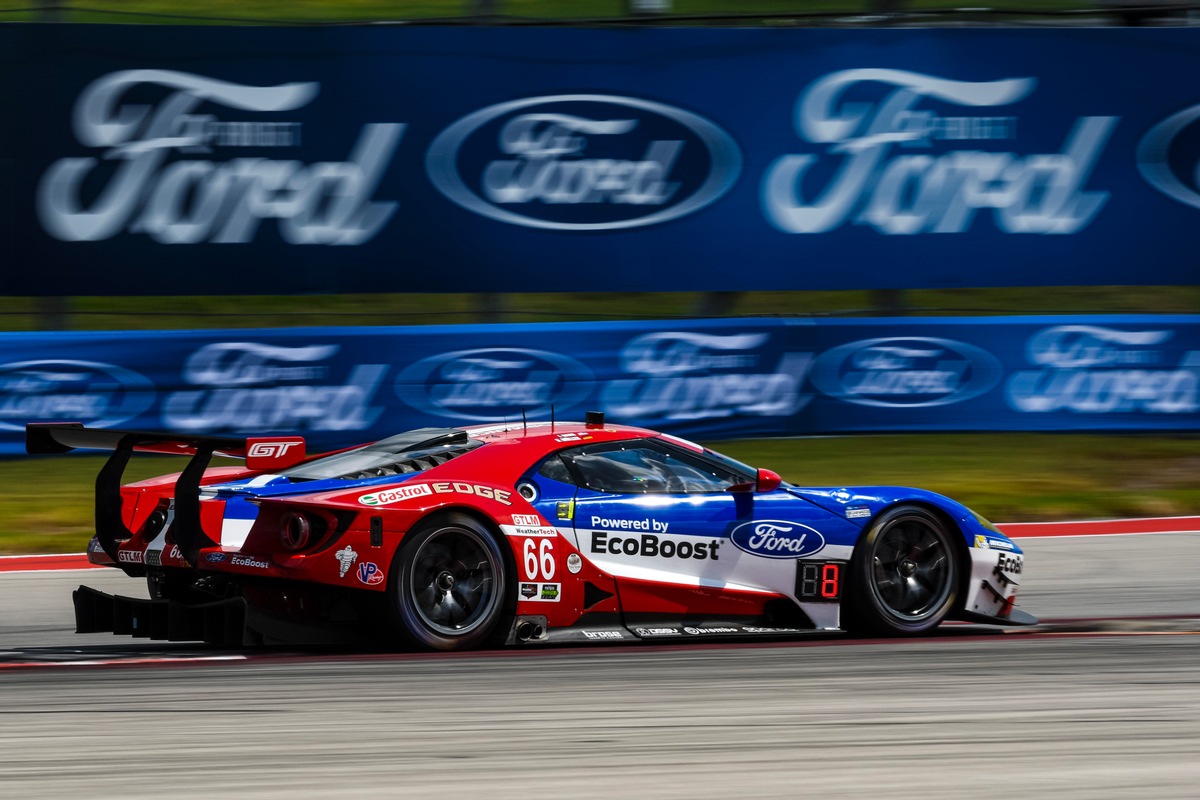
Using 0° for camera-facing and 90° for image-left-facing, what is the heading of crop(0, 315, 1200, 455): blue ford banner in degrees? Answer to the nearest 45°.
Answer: approximately 0°

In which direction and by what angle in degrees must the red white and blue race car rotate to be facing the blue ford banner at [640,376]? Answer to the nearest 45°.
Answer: approximately 45° to its left

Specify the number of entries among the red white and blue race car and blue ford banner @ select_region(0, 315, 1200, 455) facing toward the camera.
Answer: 1

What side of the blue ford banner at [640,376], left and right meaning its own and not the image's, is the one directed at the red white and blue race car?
front

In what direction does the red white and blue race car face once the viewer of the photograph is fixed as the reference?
facing away from the viewer and to the right of the viewer
